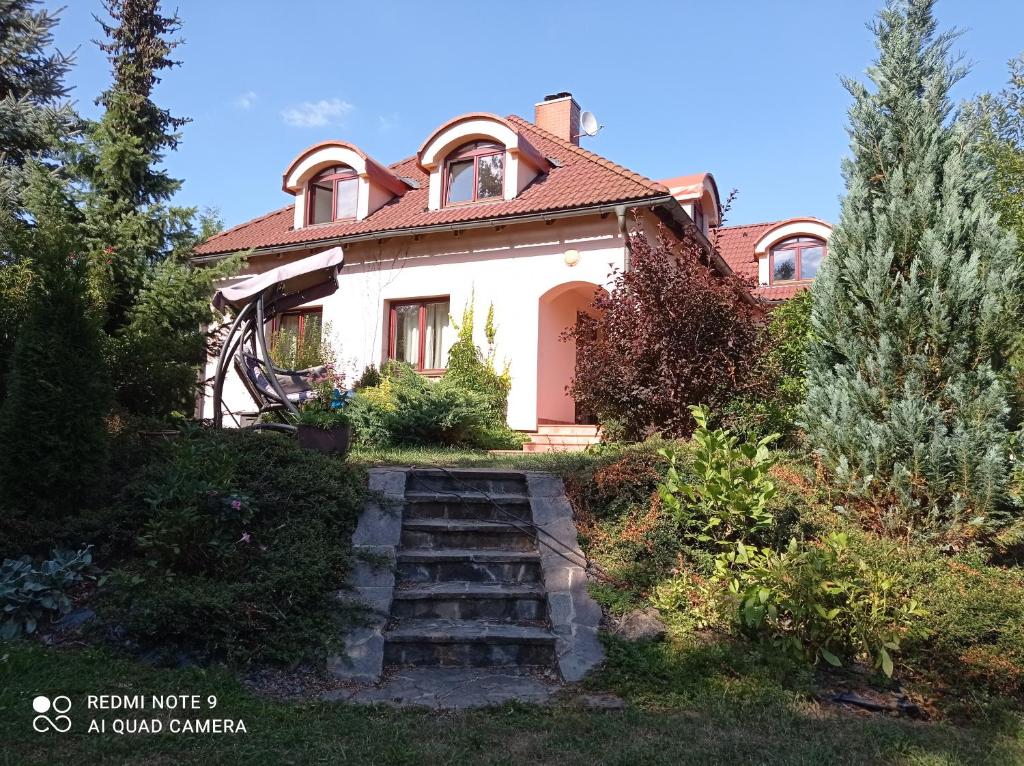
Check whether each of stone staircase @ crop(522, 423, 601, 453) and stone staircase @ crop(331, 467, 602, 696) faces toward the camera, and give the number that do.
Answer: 2

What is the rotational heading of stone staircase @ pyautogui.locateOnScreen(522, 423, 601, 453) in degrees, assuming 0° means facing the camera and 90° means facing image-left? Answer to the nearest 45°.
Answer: approximately 0°

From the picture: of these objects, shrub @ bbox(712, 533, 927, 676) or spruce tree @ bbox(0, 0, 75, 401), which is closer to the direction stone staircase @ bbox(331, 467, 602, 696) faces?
the shrub

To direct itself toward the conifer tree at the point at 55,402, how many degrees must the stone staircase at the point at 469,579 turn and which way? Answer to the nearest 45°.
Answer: approximately 90° to its right

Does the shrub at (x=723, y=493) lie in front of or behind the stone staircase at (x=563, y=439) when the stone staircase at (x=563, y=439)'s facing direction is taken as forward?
in front

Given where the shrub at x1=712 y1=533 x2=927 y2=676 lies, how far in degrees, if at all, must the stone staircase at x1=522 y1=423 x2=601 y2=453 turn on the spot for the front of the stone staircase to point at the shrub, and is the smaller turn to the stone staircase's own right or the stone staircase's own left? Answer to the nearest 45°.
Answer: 0° — it already faces it

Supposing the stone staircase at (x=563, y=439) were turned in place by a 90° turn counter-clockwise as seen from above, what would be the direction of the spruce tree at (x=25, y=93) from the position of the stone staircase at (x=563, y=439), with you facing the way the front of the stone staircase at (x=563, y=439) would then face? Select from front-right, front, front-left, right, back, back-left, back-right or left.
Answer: back

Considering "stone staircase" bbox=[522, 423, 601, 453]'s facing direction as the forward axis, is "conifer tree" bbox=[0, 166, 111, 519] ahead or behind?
ahead

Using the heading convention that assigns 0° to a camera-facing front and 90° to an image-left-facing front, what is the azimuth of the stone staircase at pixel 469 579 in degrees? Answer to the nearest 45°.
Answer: approximately 0°

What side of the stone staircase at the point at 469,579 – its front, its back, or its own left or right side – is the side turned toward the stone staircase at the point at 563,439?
back

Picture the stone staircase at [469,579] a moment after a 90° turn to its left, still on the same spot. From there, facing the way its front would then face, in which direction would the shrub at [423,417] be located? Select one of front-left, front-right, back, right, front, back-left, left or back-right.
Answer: left

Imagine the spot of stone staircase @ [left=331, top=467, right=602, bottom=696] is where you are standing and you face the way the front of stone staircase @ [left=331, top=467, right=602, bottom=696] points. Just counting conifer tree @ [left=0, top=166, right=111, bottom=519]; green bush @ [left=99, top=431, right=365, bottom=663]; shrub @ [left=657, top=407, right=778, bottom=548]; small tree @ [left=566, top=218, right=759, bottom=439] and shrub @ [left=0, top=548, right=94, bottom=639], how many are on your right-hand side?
3
